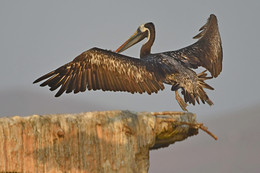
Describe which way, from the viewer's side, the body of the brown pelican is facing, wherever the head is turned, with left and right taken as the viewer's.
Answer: facing away from the viewer and to the left of the viewer
